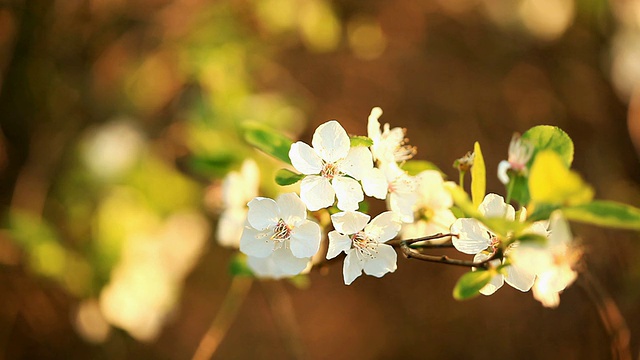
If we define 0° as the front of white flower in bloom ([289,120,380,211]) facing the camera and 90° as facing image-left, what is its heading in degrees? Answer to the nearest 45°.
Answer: approximately 0°
